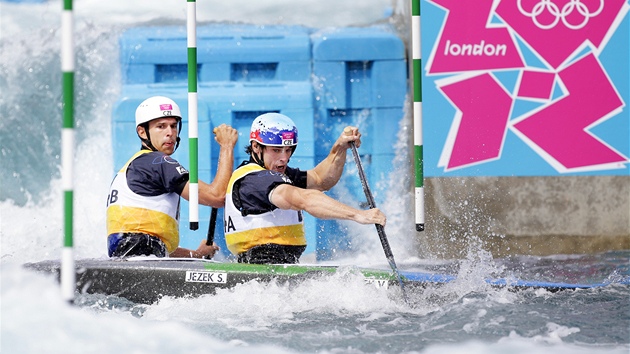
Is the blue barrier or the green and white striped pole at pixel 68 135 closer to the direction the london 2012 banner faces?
the green and white striped pole

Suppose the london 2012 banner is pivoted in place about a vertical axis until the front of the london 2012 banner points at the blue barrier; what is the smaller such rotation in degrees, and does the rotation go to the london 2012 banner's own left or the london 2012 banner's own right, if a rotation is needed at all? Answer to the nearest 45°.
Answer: approximately 90° to the london 2012 banner's own right

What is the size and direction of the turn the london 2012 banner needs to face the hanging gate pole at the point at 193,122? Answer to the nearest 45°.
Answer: approximately 45° to its right

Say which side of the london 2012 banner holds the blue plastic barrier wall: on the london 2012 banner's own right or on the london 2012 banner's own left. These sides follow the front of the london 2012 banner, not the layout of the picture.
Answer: on the london 2012 banner's own right

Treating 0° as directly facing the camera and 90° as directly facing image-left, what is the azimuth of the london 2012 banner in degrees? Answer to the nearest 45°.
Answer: approximately 0°

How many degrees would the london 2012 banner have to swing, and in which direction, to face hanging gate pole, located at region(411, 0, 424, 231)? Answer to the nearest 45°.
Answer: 0° — it already faces it

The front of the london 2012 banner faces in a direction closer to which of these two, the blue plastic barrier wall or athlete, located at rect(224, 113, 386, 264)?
the athlete
